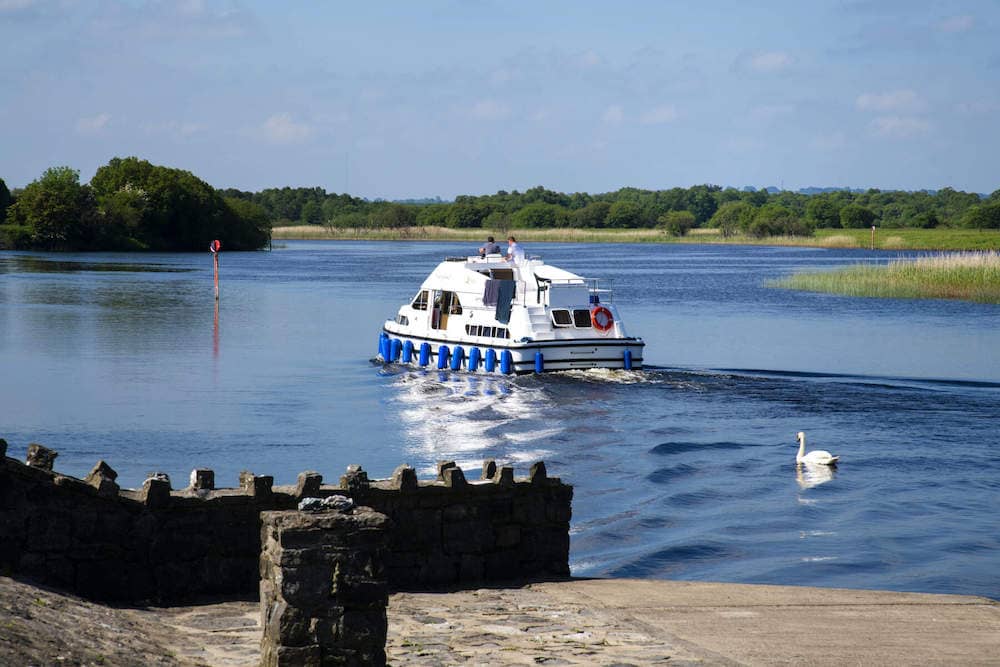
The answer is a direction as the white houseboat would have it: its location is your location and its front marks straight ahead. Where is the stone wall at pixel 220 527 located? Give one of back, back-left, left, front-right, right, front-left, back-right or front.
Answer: back-left

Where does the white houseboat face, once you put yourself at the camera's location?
facing away from the viewer and to the left of the viewer

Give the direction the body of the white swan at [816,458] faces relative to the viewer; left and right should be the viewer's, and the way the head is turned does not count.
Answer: facing to the left of the viewer

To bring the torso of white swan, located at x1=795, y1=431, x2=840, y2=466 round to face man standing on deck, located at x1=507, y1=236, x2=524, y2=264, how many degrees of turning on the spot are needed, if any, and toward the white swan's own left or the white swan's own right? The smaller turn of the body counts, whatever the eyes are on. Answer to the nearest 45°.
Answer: approximately 45° to the white swan's own right

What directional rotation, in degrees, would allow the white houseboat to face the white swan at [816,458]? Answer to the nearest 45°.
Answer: approximately 180°
